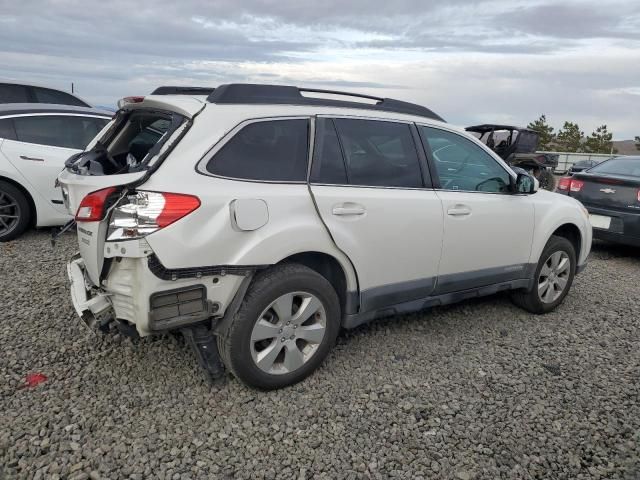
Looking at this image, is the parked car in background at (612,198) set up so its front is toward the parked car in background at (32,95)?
no

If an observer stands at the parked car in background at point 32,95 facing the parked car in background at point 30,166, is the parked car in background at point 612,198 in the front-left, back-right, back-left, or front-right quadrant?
front-left

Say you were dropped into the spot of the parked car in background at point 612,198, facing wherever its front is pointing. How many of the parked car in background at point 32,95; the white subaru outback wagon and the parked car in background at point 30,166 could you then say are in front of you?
0

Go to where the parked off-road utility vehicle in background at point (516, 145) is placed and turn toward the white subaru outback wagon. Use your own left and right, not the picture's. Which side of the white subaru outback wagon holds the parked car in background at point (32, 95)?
right

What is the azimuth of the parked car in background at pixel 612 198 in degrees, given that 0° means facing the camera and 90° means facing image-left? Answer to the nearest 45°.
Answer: approximately 225°

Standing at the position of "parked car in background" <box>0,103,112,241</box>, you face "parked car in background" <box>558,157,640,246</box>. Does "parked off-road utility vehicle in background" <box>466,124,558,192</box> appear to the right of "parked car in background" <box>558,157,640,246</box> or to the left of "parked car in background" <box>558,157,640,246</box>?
left
